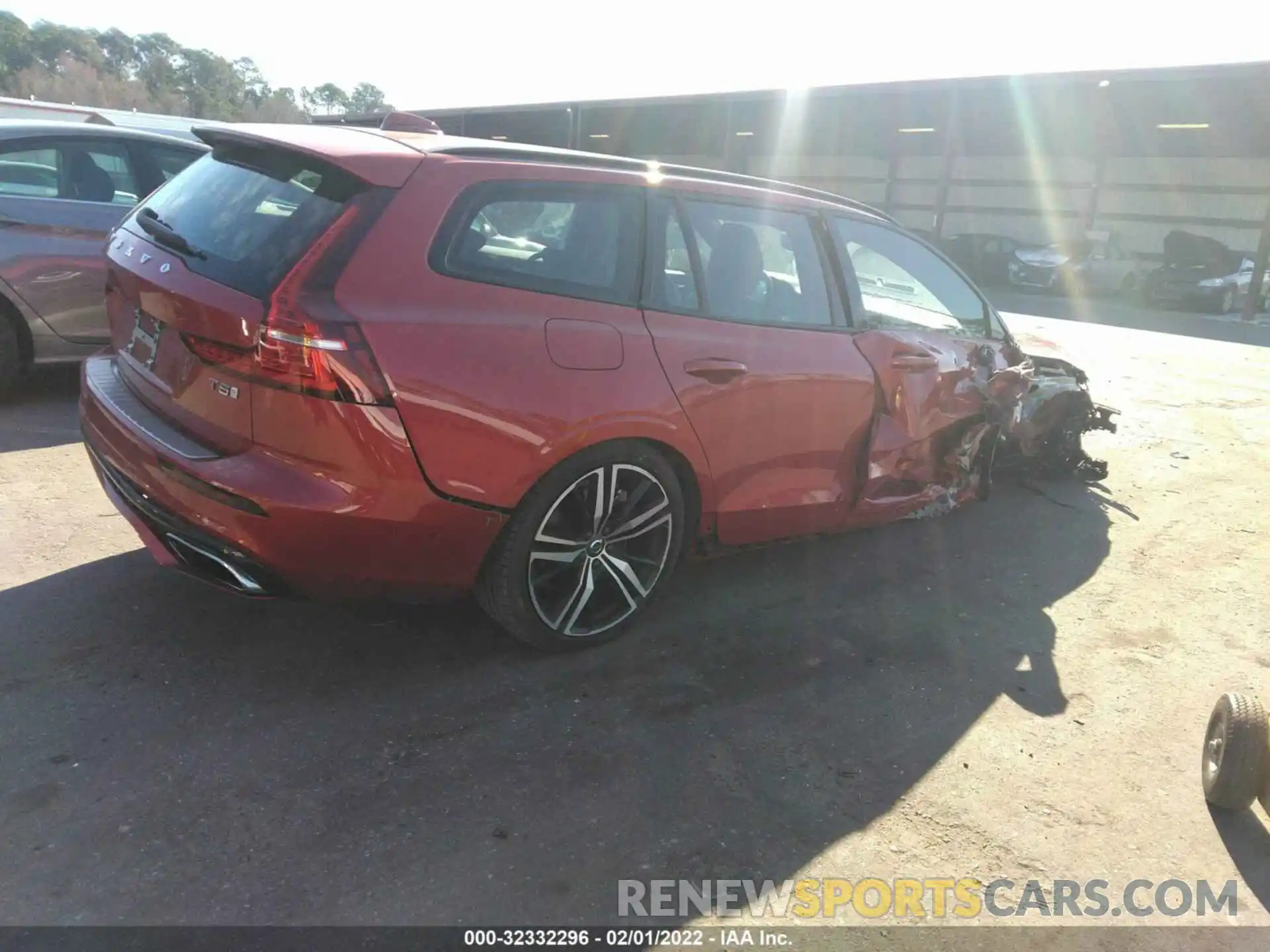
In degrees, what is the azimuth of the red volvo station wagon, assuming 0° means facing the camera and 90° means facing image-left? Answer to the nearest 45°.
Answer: approximately 225°

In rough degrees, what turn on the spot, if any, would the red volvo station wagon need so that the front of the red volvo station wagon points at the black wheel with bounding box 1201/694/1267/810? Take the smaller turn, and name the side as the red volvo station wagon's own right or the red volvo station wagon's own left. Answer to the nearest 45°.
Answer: approximately 45° to the red volvo station wagon's own right

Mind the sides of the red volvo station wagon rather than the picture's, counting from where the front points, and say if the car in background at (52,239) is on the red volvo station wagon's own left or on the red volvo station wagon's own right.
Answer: on the red volvo station wagon's own left

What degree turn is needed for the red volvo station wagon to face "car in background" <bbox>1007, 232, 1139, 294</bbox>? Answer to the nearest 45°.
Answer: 0° — it already faces it
